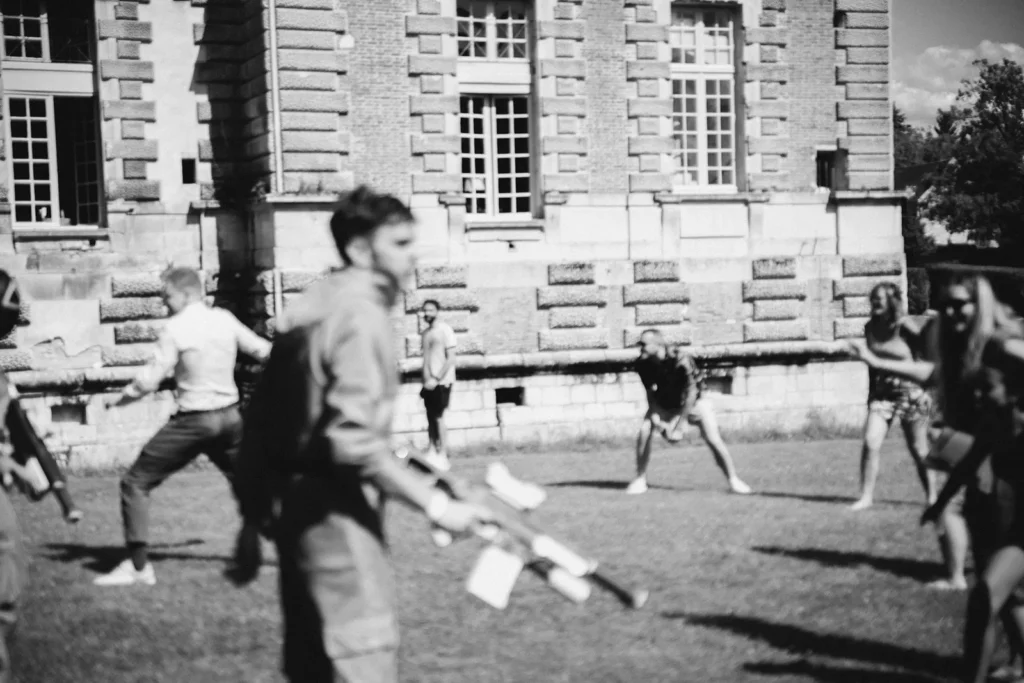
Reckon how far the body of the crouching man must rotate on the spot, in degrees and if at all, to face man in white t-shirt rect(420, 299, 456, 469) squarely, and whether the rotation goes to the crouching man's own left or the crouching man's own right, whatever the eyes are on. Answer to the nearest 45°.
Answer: approximately 90° to the crouching man's own right

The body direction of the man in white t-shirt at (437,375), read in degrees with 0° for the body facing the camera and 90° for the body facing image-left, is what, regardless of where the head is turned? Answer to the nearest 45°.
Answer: approximately 45°

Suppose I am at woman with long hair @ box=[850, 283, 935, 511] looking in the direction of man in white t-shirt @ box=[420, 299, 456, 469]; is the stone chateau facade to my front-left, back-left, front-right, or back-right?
front-right

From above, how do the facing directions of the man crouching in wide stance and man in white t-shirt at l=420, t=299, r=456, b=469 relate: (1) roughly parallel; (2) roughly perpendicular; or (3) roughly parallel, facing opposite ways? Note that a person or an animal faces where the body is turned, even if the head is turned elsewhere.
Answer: roughly parallel

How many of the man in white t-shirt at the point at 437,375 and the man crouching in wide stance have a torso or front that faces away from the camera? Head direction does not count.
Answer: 0

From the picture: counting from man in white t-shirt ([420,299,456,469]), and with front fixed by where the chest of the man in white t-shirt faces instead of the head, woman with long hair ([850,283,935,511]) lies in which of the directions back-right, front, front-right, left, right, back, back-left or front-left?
left

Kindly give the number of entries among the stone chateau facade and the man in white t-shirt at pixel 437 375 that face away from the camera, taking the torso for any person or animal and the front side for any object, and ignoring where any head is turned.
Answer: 0

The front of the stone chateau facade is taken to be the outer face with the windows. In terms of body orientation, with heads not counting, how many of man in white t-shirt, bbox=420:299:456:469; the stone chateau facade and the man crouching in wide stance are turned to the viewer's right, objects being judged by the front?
0

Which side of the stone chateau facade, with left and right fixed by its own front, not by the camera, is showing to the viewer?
front

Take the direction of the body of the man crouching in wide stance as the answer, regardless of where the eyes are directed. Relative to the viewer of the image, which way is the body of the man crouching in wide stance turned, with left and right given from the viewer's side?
facing the viewer and to the left of the viewer

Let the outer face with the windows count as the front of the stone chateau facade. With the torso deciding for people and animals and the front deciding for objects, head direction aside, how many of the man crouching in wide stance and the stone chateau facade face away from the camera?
0

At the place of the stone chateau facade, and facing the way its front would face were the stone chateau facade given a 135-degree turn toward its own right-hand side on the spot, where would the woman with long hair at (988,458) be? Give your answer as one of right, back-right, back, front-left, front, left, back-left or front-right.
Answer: back-left

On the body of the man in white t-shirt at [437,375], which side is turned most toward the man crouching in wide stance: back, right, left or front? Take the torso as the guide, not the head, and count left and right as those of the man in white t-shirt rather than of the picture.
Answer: left

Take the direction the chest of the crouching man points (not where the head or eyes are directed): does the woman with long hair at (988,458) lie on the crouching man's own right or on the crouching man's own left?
on the crouching man's own left
